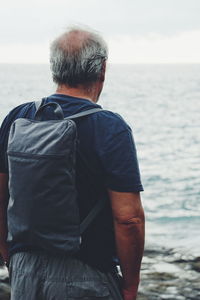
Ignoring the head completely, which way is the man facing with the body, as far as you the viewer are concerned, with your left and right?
facing away from the viewer and to the right of the viewer

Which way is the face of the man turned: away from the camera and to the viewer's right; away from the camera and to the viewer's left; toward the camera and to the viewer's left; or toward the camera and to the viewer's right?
away from the camera and to the viewer's right
